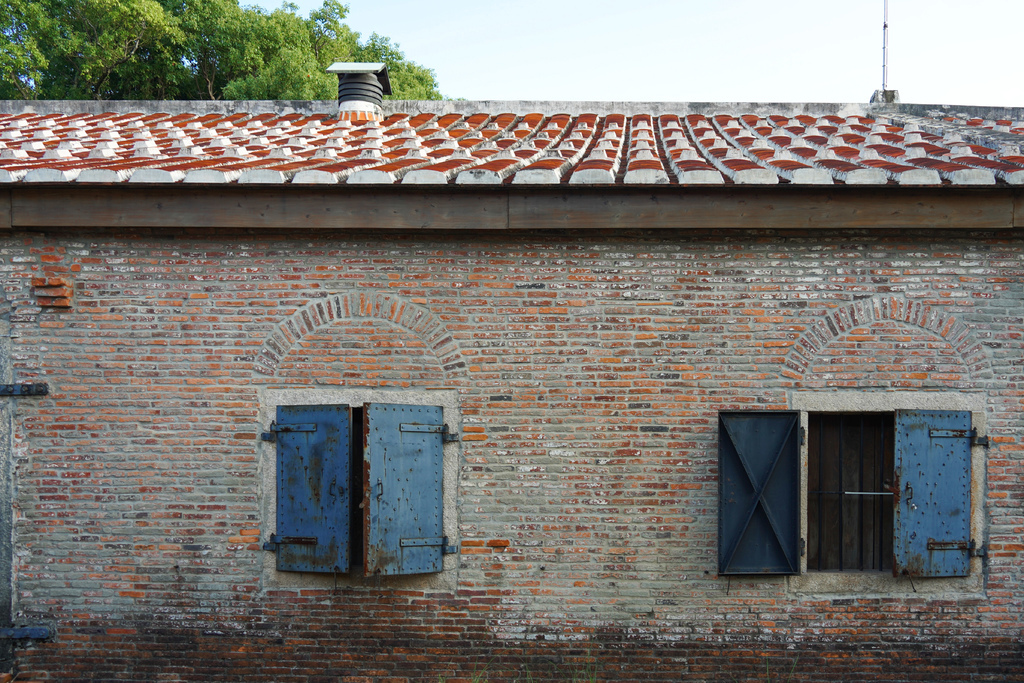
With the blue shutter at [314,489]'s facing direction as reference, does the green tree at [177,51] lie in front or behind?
behind

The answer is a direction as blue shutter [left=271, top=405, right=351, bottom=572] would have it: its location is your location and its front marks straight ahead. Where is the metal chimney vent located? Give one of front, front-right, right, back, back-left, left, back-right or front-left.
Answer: back

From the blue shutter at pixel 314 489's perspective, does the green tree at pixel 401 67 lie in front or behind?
behind

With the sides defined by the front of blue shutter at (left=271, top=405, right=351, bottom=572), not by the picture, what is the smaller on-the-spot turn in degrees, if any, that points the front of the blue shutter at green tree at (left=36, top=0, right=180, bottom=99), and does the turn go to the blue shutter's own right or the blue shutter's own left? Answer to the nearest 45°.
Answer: approximately 180°

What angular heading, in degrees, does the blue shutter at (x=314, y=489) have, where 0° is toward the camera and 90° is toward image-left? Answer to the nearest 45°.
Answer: approximately 0°

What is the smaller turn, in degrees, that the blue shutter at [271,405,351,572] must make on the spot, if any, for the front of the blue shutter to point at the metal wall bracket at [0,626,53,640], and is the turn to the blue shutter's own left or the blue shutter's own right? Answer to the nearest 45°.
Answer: approximately 90° to the blue shutter's own right
